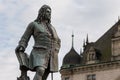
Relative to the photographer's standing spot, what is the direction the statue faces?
facing the viewer and to the right of the viewer
